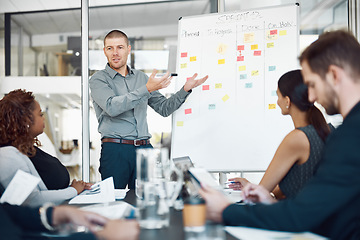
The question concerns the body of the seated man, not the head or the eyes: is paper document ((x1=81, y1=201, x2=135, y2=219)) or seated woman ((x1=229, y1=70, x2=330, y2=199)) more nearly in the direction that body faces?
the paper document

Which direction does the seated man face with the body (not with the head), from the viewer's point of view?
to the viewer's left

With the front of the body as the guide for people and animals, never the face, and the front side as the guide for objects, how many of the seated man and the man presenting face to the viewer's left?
1

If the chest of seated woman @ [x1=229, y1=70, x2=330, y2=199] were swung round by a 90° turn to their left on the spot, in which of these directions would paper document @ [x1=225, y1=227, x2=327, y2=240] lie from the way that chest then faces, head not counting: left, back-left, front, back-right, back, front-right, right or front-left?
front-left

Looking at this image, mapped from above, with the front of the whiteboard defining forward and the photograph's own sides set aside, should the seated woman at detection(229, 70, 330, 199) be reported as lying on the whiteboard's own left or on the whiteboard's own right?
on the whiteboard's own left

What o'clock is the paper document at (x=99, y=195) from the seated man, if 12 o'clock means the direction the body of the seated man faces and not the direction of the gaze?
The paper document is roughly at 1 o'clock from the seated man.

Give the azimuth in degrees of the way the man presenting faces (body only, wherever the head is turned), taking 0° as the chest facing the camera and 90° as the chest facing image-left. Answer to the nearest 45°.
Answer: approximately 315°

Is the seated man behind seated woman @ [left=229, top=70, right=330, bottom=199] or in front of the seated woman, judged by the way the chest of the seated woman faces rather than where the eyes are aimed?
behind

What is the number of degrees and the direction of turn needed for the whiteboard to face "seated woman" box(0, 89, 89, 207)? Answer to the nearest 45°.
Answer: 0° — it already faces them

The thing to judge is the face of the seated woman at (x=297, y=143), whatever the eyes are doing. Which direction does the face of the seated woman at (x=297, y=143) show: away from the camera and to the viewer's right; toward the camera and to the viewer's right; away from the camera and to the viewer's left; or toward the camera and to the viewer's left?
away from the camera and to the viewer's left

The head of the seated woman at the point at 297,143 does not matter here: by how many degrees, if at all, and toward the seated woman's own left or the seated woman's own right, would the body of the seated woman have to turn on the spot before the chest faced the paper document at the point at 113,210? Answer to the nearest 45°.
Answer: approximately 90° to the seated woman's own left
